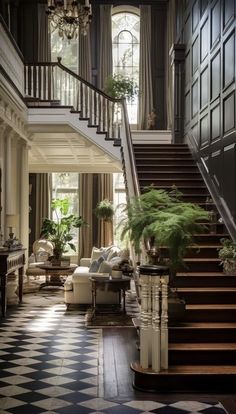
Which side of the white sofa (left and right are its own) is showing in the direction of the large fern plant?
left

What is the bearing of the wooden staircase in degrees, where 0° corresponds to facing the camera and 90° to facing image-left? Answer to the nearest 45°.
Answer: approximately 0°

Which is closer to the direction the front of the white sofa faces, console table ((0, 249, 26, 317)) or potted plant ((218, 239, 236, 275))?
the console table

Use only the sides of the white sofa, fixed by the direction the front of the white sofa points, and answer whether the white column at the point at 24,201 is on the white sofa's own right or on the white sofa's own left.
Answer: on the white sofa's own right

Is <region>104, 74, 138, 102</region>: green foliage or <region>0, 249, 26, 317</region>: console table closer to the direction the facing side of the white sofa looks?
the console table

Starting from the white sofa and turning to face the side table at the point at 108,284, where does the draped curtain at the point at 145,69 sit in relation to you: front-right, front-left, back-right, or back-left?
back-left

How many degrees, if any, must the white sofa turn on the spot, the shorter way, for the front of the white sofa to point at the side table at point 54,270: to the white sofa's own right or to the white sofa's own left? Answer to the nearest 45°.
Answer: approximately 90° to the white sofa's own right

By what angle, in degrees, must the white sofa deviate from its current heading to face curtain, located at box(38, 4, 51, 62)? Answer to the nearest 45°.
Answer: approximately 90° to its right

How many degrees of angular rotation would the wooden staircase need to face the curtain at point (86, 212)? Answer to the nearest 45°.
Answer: approximately 180°
